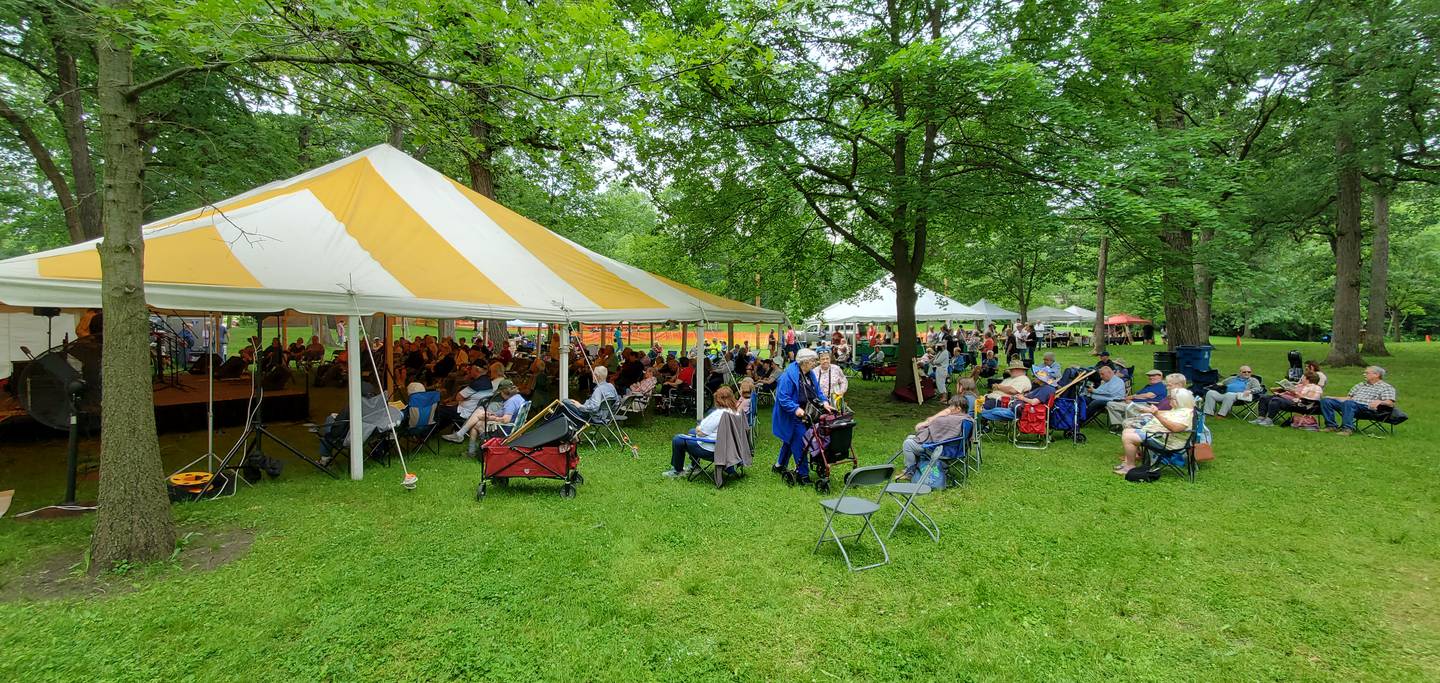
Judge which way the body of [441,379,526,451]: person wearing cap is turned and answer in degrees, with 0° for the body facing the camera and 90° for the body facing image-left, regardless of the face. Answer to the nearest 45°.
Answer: approximately 90°

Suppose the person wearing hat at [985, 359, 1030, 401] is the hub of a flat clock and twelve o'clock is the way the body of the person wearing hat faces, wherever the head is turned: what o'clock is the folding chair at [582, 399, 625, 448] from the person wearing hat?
The folding chair is roughly at 11 o'clock from the person wearing hat.

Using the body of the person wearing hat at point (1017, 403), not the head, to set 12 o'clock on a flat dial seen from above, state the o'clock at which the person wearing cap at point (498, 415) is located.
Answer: the person wearing cap at point (498, 415) is roughly at 11 o'clock from the person wearing hat at point (1017, 403).

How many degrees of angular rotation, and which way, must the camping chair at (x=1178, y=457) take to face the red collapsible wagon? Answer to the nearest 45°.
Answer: approximately 45° to its left

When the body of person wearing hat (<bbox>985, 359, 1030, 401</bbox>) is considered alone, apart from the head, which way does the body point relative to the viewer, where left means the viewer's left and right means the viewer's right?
facing to the left of the viewer

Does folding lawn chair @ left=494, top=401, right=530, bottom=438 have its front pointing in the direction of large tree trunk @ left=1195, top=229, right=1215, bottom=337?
no

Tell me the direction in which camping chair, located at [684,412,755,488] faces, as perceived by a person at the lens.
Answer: facing to the left of the viewer

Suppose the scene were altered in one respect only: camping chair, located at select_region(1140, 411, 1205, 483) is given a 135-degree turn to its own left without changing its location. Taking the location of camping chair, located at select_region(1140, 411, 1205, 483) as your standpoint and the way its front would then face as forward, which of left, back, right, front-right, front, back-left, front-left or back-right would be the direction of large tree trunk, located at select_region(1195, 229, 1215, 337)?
back-left

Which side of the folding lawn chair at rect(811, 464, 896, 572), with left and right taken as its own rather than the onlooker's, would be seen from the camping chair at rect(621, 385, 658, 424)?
front

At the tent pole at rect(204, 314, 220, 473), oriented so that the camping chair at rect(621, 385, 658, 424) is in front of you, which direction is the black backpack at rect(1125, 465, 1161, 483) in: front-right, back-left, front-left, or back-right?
front-right

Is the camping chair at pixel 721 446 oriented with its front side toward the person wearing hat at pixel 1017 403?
no

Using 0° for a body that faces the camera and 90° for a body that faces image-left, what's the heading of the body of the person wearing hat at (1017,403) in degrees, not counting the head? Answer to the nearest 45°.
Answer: approximately 90°

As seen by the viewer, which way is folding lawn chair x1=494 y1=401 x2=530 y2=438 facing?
to the viewer's left

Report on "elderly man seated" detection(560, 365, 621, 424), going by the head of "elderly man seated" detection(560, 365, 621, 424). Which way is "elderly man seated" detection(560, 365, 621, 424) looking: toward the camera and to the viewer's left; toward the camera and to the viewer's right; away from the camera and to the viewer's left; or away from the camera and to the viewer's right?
away from the camera and to the viewer's left
